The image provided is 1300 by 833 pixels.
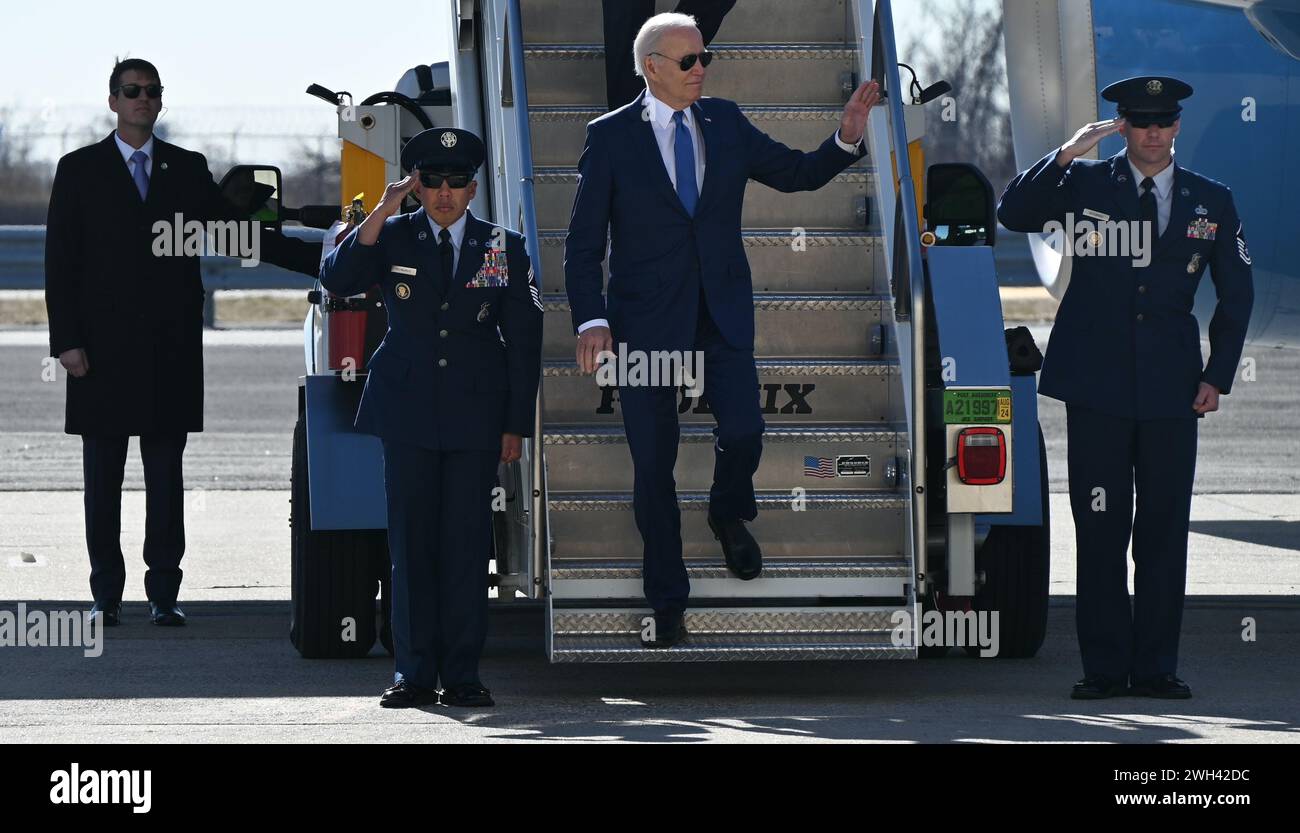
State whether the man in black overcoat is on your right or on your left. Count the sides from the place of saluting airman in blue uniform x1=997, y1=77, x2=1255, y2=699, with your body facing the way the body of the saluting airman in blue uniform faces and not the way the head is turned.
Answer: on your right

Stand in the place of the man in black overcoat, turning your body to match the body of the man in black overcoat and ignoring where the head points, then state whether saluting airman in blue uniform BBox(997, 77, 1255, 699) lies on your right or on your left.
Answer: on your left

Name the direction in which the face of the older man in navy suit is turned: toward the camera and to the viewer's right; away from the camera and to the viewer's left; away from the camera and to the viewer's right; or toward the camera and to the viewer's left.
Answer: toward the camera and to the viewer's right

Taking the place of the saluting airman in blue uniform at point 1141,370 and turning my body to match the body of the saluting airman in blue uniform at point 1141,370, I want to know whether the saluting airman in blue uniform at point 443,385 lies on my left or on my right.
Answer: on my right

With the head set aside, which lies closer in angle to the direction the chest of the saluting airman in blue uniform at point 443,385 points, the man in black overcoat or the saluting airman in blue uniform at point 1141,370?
the saluting airman in blue uniform

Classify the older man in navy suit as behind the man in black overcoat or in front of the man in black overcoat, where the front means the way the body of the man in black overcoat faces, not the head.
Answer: in front

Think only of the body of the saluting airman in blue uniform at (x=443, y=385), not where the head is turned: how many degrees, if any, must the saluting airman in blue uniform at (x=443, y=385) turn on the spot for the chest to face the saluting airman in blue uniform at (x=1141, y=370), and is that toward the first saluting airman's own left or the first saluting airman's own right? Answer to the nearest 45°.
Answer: approximately 90° to the first saluting airman's own left

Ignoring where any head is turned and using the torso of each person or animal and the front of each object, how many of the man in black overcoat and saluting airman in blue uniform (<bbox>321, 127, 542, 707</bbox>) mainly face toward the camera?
2

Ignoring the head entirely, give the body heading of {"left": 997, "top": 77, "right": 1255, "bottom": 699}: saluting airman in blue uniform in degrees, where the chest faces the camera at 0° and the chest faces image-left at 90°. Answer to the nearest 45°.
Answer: approximately 0°

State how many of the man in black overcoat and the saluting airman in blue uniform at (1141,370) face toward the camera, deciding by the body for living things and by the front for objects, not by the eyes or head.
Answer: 2

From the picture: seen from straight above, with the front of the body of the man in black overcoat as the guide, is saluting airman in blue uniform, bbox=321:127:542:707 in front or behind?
in front

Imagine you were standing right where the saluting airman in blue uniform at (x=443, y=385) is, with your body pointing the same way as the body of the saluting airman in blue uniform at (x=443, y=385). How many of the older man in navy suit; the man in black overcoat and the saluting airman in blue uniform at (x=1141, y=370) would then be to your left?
2
